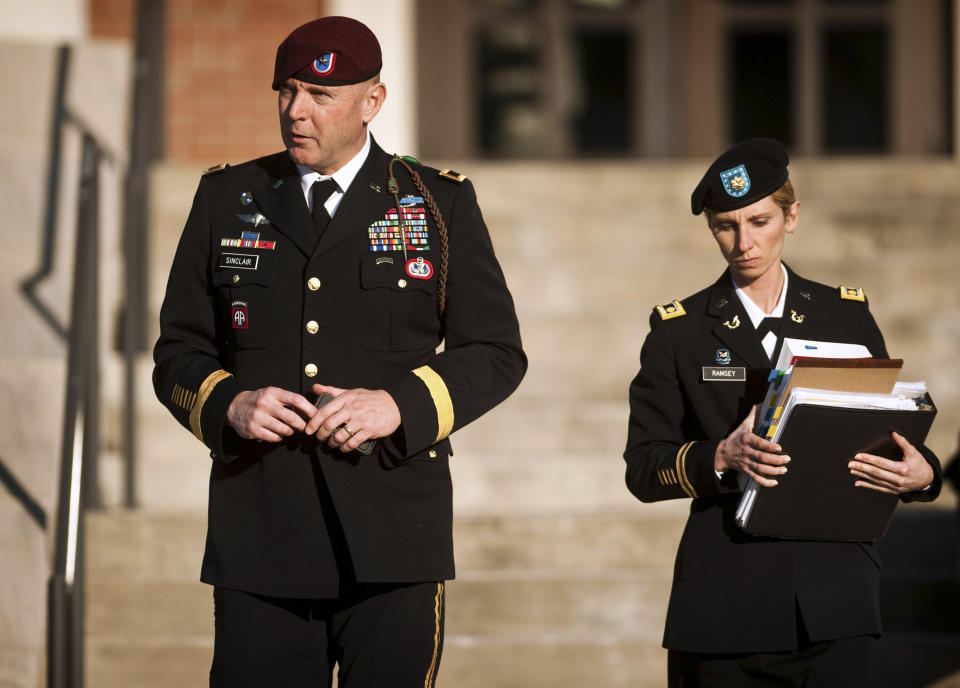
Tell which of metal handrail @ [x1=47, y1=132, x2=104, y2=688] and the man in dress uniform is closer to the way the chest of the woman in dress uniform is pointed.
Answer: the man in dress uniform

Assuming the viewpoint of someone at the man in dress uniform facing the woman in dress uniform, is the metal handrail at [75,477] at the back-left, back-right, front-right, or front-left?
back-left

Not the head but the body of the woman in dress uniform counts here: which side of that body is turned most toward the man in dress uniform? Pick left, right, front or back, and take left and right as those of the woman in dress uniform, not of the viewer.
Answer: right

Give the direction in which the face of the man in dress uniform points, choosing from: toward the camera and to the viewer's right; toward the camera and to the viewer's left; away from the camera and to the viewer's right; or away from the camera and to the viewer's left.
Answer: toward the camera and to the viewer's left

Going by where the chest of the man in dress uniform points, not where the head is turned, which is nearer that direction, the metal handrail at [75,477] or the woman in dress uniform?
the metal handrail

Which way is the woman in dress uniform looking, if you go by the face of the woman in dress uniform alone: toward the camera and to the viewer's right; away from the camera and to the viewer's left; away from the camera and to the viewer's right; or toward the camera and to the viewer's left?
toward the camera and to the viewer's left

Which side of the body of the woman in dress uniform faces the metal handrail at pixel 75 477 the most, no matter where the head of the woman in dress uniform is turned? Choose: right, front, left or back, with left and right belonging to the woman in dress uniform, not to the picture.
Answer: right

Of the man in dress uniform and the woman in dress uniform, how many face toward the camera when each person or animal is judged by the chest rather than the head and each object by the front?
2

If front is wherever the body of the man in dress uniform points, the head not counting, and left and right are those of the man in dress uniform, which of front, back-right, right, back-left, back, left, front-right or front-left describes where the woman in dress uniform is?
left

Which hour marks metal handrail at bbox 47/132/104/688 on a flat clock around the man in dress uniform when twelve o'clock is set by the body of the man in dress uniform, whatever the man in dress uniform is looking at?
The metal handrail is roughly at 5 o'clock from the man in dress uniform.
